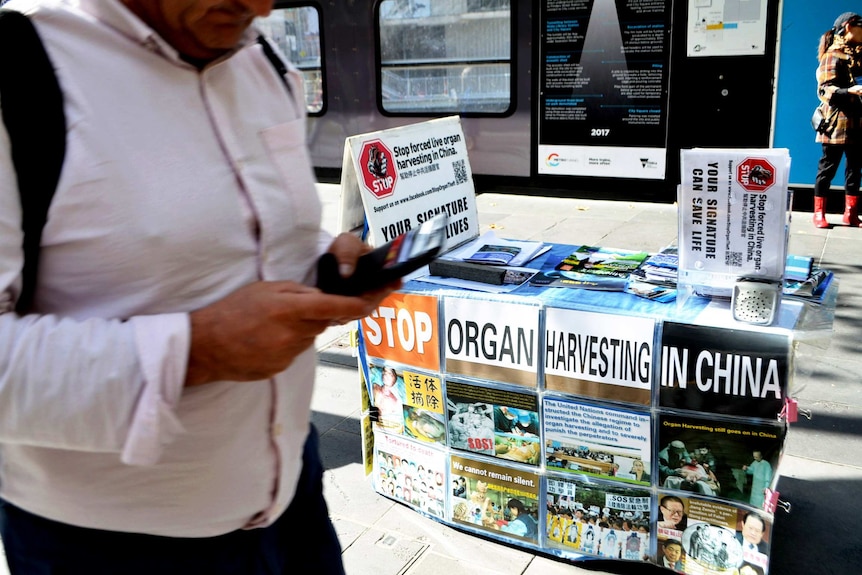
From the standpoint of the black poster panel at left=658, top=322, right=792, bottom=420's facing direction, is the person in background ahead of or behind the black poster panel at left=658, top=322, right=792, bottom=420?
behind

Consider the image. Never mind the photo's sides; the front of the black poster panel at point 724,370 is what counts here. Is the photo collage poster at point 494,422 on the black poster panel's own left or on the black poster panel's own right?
on the black poster panel's own right

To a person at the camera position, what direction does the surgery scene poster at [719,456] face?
facing the viewer

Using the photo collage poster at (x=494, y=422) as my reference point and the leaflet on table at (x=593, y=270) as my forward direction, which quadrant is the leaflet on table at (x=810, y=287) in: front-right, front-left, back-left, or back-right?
front-right

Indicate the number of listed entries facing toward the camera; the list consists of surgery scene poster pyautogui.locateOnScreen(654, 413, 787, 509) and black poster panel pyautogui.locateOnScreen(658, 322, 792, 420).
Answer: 2

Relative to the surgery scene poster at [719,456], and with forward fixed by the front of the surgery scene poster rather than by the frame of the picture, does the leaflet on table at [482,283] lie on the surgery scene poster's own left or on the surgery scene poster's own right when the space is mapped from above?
on the surgery scene poster's own right

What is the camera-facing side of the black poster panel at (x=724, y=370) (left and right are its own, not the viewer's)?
front
